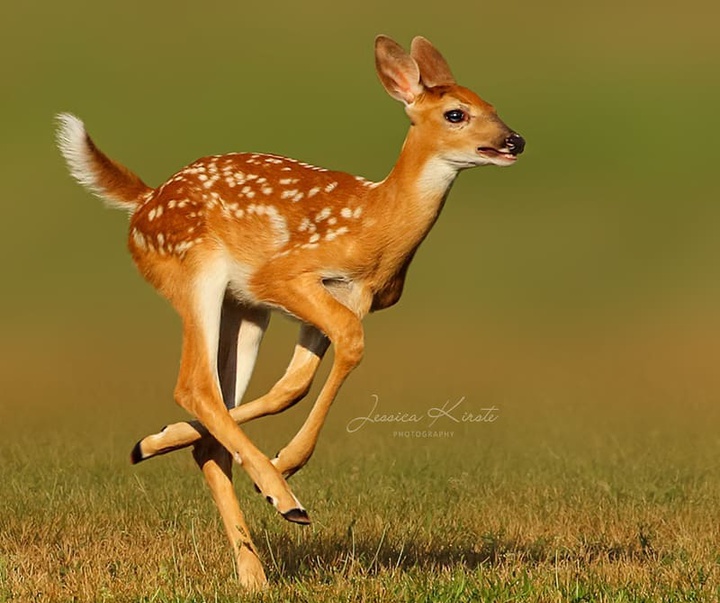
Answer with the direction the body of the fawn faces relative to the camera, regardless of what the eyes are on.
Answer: to the viewer's right
